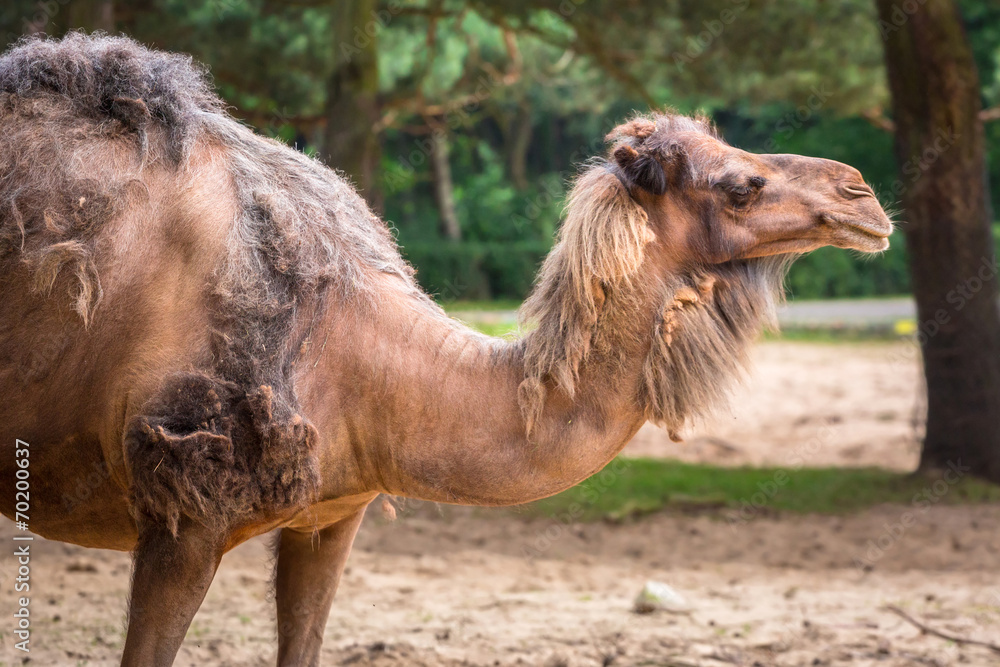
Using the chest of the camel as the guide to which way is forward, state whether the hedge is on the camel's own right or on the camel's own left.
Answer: on the camel's own left

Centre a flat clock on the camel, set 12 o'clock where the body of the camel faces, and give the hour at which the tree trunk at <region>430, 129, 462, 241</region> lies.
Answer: The tree trunk is roughly at 9 o'clock from the camel.

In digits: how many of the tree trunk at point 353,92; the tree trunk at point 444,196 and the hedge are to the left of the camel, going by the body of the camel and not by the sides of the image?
3

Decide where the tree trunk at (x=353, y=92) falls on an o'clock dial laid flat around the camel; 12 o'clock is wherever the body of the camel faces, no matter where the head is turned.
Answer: The tree trunk is roughly at 9 o'clock from the camel.

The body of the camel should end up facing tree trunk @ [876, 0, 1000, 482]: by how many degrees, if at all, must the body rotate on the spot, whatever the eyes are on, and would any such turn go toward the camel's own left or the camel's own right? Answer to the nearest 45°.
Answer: approximately 45° to the camel's own left

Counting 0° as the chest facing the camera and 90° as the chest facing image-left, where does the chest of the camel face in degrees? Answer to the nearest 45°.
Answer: approximately 270°

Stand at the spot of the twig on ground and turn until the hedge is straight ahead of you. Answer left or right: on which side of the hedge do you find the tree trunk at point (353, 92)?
left
